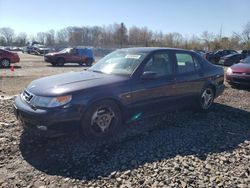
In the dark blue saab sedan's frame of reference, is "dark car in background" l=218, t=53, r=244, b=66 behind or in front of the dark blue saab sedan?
behind

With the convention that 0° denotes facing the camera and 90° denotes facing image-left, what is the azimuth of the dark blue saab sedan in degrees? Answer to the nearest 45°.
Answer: approximately 45°

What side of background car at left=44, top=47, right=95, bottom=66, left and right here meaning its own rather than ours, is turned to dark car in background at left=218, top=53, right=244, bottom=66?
back

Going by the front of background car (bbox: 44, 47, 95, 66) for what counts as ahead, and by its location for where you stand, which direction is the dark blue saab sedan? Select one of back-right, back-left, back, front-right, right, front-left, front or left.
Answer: left

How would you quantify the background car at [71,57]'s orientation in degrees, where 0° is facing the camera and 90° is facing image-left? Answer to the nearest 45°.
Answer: approximately 90°

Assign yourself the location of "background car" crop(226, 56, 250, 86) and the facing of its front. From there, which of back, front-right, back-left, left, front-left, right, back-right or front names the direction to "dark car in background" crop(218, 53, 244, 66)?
back-right

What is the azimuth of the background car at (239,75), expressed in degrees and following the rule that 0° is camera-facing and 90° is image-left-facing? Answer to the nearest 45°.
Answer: approximately 45°
